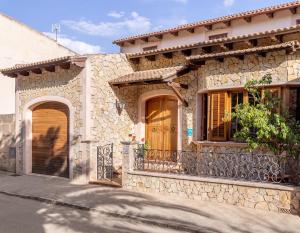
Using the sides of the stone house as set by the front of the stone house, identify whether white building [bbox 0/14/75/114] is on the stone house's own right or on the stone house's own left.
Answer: on the stone house's own right

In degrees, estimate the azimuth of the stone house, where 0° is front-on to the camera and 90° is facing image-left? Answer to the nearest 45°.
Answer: approximately 45°
